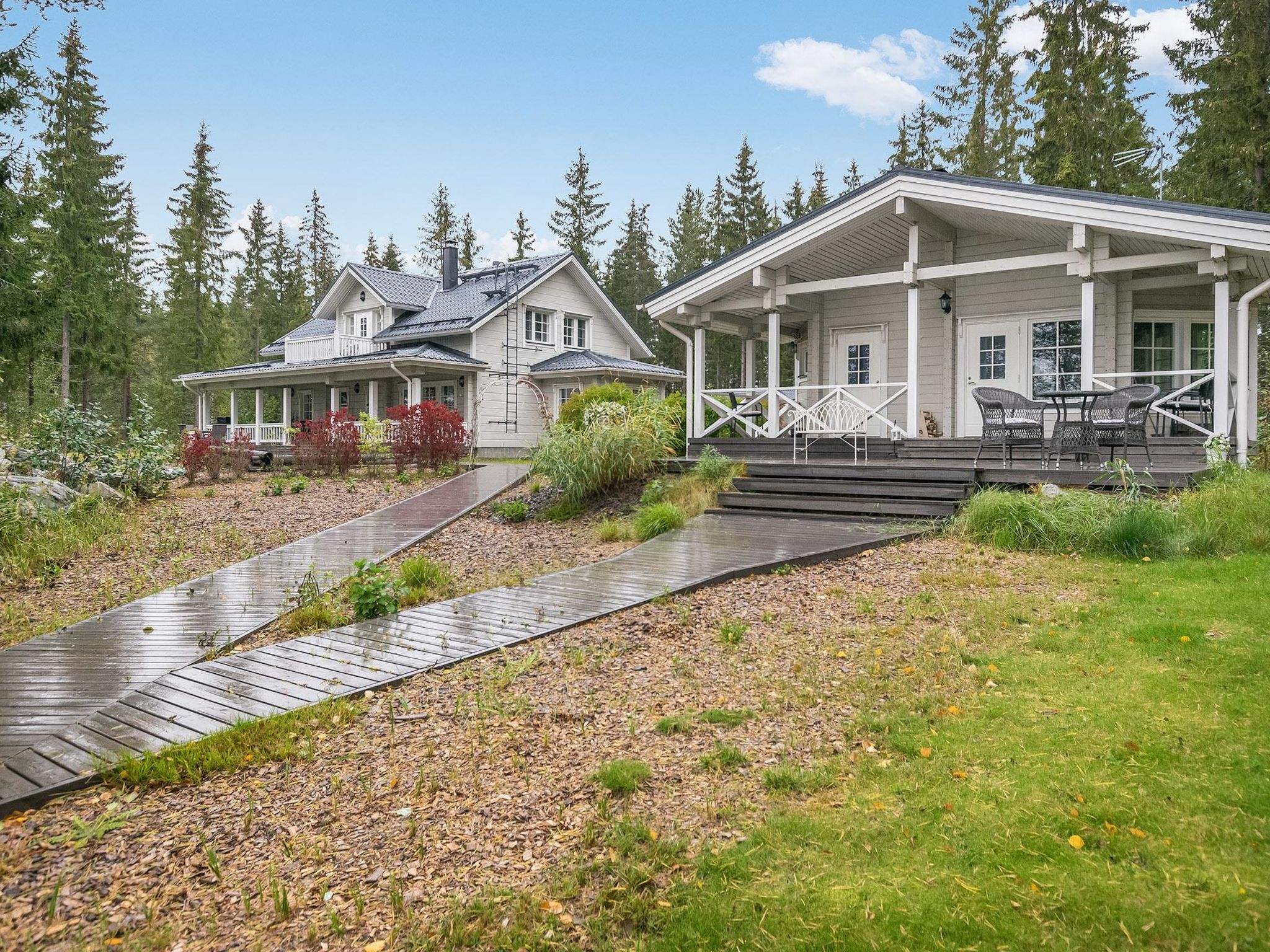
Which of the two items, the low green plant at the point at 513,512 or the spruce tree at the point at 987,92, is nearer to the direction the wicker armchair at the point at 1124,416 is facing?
the low green plant

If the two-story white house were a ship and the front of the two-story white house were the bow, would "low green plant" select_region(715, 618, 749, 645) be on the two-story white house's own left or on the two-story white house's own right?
on the two-story white house's own left

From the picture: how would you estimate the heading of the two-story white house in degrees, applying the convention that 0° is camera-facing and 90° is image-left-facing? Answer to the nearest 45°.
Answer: approximately 45°

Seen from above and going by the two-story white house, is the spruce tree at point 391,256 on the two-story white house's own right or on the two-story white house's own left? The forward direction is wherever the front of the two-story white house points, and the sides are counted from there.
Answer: on the two-story white house's own right

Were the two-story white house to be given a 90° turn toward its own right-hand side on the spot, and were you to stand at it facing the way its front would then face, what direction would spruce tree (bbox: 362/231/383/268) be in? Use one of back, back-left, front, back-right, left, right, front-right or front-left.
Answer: front-right

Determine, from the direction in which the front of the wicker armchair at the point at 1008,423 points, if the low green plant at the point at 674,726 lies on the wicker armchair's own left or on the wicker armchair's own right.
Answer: on the wicker armchair's own right

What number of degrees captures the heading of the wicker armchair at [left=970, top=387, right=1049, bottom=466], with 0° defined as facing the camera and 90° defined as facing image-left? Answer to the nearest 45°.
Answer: approximately 315°

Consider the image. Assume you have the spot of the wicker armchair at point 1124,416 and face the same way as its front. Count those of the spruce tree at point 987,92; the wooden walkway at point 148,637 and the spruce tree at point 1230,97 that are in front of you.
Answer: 1

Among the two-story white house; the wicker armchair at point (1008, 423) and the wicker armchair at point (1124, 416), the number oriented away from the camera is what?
0

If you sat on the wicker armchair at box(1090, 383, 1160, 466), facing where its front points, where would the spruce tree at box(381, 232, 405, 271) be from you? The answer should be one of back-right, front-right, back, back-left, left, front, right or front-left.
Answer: right

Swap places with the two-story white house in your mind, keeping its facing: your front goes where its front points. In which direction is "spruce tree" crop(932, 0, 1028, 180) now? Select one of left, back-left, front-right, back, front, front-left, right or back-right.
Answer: back-left

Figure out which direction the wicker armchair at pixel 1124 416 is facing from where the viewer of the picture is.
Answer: facing the viewer and to the left of the viewer

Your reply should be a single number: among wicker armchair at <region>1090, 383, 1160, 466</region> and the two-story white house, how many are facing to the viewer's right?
0

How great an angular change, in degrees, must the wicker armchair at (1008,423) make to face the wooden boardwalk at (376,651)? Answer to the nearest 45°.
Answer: approximately 90° to its right
